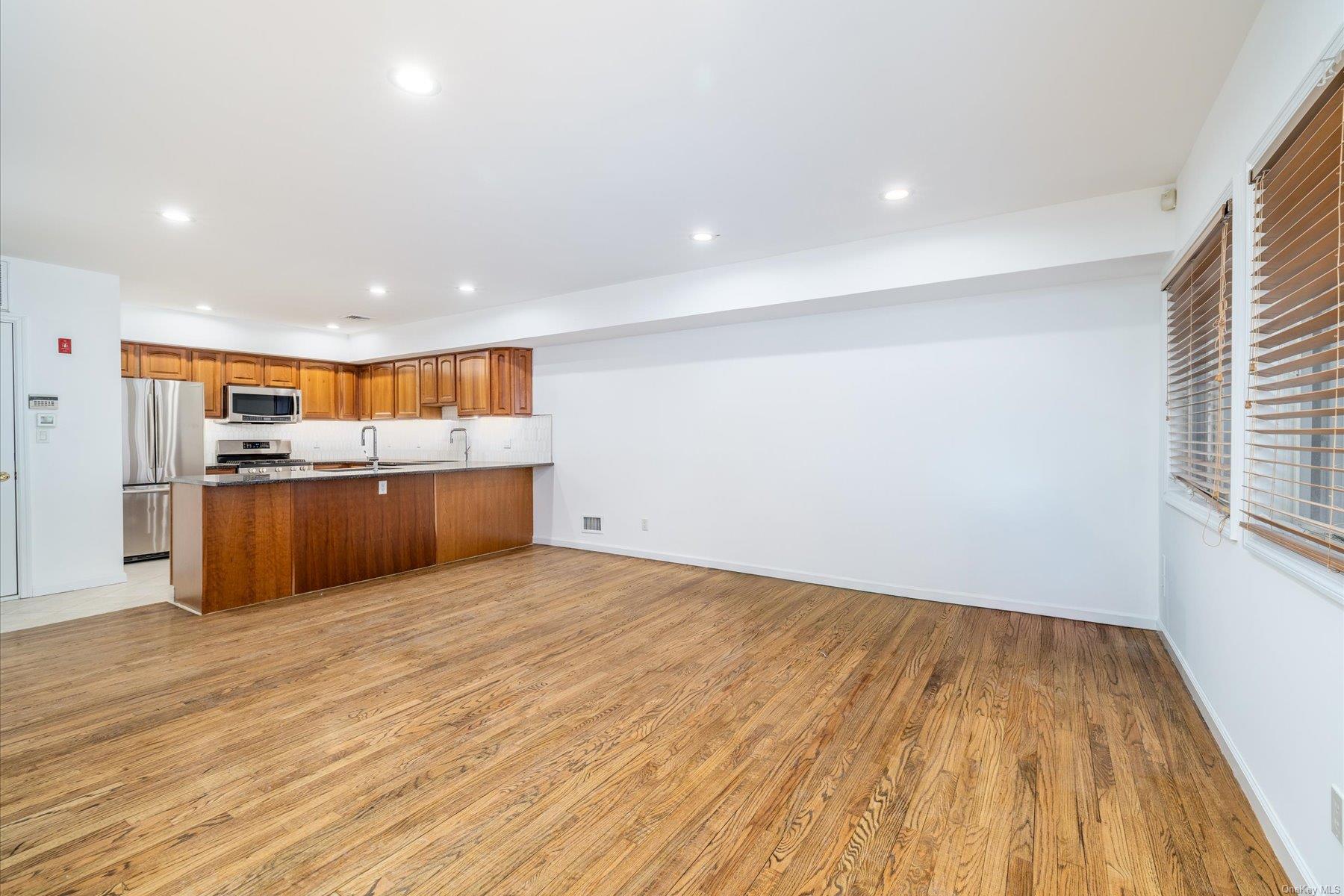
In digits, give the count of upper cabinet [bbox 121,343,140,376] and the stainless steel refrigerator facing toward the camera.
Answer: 2

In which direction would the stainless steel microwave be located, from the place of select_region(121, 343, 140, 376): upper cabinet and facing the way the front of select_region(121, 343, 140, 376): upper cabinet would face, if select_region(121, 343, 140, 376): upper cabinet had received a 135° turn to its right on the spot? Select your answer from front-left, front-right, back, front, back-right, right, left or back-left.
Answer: back-right

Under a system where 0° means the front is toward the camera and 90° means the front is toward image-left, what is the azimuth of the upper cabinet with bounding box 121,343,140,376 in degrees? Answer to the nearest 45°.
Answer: approximately 0°

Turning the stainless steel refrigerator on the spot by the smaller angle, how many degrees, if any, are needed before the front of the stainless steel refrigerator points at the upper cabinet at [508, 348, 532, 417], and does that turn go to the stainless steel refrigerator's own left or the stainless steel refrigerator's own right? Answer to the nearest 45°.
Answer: approximately 45° to the stainless steel refrigerator's own left

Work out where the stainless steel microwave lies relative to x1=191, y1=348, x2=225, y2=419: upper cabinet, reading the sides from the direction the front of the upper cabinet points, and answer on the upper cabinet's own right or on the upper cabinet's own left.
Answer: on the upper cabinet's own left
